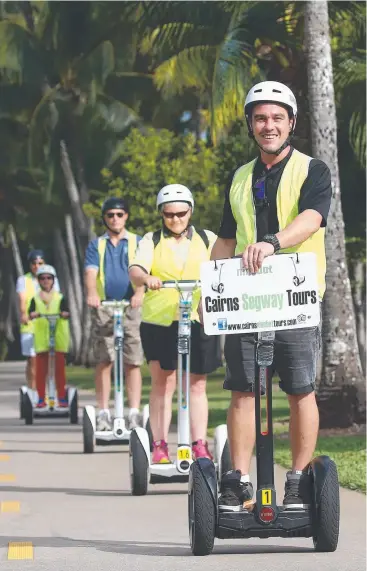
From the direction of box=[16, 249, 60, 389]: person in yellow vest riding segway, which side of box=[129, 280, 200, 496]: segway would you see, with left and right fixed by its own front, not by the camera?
back

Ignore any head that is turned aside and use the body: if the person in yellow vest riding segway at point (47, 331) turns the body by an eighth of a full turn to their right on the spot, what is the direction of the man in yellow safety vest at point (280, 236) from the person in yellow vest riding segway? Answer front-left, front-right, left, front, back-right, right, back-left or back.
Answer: front-left

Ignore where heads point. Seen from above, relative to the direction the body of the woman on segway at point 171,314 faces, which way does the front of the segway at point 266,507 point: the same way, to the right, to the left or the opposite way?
the same way

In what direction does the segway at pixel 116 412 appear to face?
toward the camera

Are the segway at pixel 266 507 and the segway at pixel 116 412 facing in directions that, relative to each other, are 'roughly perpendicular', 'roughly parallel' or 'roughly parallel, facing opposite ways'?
roughly parallel

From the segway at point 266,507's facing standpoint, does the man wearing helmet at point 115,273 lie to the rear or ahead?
to the rear

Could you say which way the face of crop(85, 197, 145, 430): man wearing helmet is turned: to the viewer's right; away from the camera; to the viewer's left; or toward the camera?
toward the camera

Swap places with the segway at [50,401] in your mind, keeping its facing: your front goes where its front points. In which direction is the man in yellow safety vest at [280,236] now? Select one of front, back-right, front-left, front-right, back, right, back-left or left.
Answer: front

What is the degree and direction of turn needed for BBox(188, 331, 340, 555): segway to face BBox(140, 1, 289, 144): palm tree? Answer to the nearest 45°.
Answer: approximately 180°

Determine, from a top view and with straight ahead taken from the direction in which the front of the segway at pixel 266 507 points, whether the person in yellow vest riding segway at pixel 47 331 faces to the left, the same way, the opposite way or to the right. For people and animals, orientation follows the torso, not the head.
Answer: the same way

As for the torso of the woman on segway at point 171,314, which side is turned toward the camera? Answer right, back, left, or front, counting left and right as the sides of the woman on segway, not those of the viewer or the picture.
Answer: front

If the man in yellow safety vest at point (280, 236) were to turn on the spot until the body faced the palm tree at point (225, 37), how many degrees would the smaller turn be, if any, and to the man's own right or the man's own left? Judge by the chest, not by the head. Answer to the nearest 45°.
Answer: approximately 180°

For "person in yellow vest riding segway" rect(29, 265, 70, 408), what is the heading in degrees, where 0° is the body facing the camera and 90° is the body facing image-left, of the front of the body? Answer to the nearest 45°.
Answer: approximately 0°

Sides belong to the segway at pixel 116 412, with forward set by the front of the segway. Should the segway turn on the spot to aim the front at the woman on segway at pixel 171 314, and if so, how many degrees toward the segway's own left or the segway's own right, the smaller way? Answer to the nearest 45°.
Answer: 0° — it already faces them

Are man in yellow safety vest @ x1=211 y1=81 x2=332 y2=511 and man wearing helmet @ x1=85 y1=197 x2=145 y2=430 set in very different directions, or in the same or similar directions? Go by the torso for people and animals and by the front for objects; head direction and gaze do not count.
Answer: same or similar directions

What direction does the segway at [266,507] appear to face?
toward the camera

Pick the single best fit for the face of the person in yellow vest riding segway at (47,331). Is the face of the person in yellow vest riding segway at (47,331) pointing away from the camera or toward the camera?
toward the camera

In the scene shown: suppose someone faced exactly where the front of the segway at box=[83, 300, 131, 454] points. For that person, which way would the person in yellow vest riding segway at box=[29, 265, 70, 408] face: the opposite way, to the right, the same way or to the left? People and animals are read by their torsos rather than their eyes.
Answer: the same way

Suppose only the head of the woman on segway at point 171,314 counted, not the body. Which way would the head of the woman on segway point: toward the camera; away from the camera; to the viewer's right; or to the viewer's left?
toward the camera
